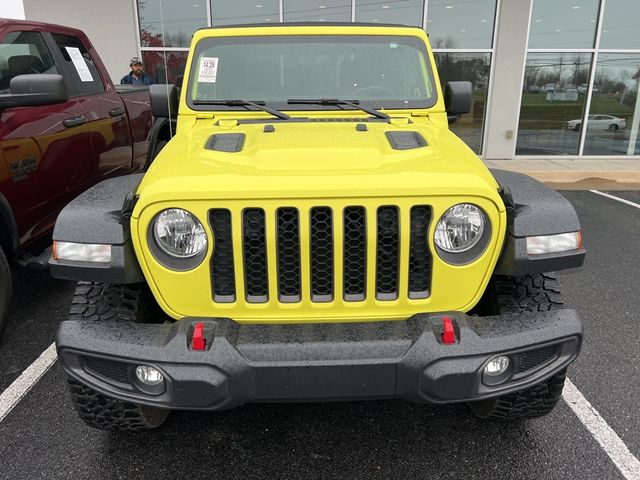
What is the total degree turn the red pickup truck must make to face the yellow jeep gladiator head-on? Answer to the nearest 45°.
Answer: approximately 45° to its left

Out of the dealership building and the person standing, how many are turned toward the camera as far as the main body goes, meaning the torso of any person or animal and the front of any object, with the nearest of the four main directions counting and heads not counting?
2

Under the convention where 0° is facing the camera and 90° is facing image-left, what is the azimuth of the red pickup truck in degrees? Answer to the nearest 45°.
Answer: approximately 45°

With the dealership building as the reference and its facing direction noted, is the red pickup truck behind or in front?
in front

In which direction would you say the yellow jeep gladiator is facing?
toward the camera

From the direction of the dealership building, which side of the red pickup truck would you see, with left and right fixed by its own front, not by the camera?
back

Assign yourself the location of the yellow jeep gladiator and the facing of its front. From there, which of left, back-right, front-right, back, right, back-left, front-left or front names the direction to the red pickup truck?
back-right

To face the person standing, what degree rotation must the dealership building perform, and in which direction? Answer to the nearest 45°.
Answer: approximately 90° to its right

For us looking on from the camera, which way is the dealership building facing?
facing the viewer

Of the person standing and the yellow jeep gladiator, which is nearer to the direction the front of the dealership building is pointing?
the yellow jeep gladiator

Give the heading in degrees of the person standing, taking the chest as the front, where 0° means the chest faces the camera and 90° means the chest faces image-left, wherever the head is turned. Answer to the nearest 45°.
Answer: approximately 0°

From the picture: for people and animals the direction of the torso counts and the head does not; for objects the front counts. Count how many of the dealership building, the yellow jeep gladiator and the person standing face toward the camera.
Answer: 3
